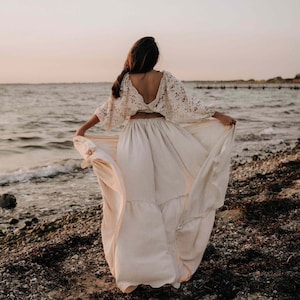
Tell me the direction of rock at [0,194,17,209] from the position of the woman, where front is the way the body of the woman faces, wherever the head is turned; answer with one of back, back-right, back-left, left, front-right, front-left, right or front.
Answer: front-left

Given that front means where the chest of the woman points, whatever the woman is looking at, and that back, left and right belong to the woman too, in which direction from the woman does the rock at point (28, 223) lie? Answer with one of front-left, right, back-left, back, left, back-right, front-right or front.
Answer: front-left

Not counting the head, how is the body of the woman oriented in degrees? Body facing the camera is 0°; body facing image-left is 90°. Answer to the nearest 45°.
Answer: approximately 180°

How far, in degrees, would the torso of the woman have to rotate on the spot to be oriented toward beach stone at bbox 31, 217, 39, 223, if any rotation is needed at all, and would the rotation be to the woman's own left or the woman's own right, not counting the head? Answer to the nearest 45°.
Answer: approximately 45° to the woman's own left

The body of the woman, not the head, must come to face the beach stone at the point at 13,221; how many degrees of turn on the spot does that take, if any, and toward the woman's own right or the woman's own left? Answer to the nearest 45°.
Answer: approximately 45° to the woman's own left
